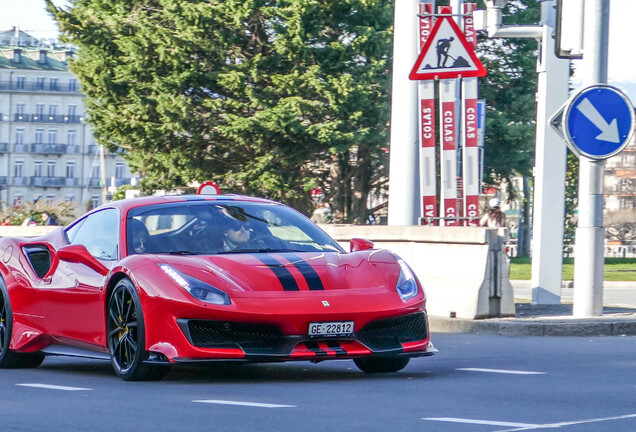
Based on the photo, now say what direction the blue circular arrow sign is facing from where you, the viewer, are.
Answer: facing the viewer

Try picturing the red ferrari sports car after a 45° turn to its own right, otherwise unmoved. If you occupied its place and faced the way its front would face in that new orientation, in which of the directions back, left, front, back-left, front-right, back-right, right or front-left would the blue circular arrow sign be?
back-left

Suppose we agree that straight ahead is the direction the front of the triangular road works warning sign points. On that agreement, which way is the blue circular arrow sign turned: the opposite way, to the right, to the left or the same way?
the same way

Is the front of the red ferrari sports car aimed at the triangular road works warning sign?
no

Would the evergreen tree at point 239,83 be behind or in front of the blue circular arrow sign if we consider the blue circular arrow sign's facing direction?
behind

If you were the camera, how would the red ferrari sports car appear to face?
facing the viewer and to the right of the viewer

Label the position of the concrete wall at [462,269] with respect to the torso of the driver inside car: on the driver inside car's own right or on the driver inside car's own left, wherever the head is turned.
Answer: on the driver inside car's own left

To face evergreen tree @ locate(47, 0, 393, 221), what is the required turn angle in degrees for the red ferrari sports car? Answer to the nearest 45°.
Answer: approximately 135° to its left

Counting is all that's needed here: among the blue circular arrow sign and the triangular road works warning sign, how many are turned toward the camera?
2

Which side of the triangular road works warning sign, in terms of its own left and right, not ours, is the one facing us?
front

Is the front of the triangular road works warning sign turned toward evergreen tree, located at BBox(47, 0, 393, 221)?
no

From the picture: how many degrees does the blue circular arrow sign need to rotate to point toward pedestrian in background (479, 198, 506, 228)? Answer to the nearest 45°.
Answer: approximately 180°

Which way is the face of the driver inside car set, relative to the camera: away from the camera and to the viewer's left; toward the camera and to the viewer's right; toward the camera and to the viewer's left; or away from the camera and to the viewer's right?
toward the camera and to the viewer's right

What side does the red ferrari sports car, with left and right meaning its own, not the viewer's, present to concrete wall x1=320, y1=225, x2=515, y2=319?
left

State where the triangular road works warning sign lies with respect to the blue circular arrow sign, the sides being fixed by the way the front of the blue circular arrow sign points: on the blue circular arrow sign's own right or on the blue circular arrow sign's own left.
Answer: on the blue circular arrow sign's own right
